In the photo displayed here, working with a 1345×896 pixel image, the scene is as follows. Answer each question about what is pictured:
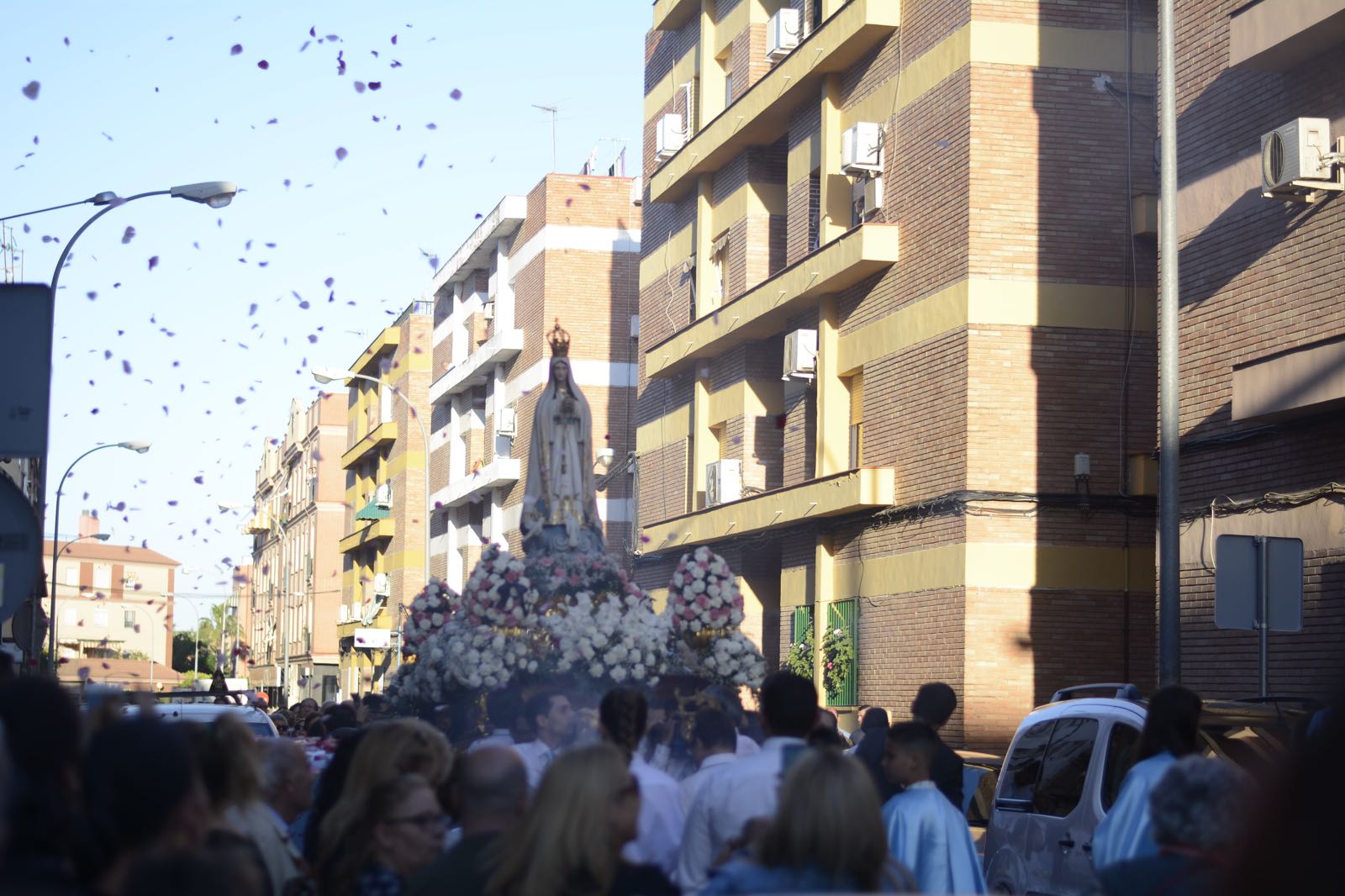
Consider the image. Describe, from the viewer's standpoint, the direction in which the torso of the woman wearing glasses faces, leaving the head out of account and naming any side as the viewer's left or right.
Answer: facing to the right of the viewer

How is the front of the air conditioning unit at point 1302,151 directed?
to the viewer's left

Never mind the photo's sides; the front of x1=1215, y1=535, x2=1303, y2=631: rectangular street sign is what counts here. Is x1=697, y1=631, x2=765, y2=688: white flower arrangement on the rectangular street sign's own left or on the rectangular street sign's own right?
on the rectangular street sign's own left

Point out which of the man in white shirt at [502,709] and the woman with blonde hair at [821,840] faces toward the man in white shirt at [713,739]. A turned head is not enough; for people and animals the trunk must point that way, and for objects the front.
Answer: the woman with blonde hair

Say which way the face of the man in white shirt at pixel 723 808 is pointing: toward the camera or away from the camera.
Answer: away from the camera

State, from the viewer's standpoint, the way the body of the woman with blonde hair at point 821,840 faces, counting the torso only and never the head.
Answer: away from the camera

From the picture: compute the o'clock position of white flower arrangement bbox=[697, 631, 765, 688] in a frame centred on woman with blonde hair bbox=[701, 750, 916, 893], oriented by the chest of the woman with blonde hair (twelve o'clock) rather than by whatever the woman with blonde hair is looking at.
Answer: The white flower arrangement is roughly at 12 o'clock from the woman with blonde hair.

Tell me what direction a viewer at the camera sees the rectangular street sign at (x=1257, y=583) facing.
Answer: facing away from the viewer
